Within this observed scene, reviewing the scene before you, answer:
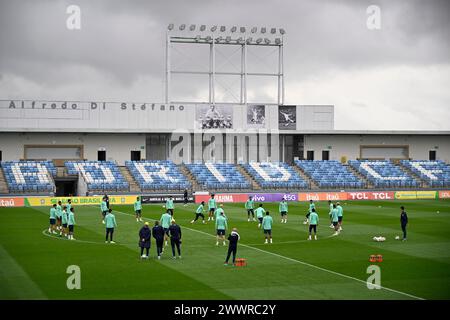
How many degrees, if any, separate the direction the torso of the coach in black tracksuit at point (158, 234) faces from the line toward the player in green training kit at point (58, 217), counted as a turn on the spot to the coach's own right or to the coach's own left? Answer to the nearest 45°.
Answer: approximately 45° to the coach's own left

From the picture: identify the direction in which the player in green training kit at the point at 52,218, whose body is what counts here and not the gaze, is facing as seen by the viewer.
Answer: to the viewer's right

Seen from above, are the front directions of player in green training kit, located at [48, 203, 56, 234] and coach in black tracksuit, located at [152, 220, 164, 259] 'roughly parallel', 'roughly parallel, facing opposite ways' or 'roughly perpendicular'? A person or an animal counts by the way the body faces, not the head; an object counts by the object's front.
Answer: roughly perpendicular

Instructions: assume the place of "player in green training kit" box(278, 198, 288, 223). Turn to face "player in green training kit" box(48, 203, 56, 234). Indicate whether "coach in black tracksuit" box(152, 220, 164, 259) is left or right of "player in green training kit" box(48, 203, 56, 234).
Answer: left

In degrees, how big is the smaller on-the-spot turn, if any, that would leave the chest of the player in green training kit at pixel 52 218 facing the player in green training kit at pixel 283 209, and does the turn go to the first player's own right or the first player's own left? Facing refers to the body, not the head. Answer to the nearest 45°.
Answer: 0° — they already face them

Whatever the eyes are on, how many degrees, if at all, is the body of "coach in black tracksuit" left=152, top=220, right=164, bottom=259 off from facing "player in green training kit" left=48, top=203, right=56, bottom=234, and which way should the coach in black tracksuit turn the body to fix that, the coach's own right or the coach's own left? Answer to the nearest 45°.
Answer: approximately 45° to the coach's own left

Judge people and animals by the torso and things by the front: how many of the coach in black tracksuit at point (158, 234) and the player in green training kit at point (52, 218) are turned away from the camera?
1

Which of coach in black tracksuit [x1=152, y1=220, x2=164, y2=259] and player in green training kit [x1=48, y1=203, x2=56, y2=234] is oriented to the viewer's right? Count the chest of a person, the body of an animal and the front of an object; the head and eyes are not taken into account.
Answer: the player in green training kit

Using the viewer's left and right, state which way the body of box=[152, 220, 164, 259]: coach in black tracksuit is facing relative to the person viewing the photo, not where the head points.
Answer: facing away from the viewer
